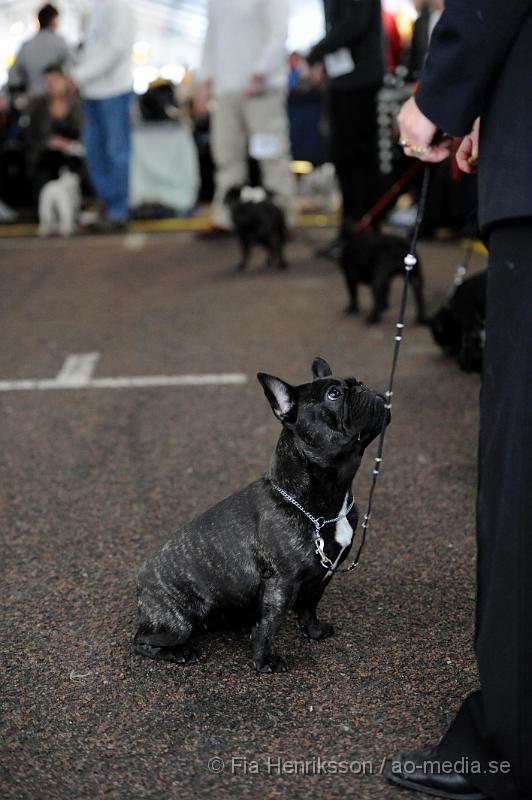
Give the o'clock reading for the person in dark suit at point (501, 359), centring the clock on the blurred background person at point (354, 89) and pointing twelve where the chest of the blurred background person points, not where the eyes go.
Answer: The person in dark suit is roughly at 9 o'clock from the blurred background person.

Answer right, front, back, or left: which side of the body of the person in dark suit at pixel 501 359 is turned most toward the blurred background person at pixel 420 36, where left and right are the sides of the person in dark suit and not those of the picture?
right

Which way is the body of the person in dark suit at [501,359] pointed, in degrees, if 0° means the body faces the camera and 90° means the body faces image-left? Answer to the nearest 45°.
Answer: approximately 90°

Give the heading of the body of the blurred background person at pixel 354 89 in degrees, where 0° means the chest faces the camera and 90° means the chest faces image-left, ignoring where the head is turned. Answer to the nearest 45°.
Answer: approximately 90°

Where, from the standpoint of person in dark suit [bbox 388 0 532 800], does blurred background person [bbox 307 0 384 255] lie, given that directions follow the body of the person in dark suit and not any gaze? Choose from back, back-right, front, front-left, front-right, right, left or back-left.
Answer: right
